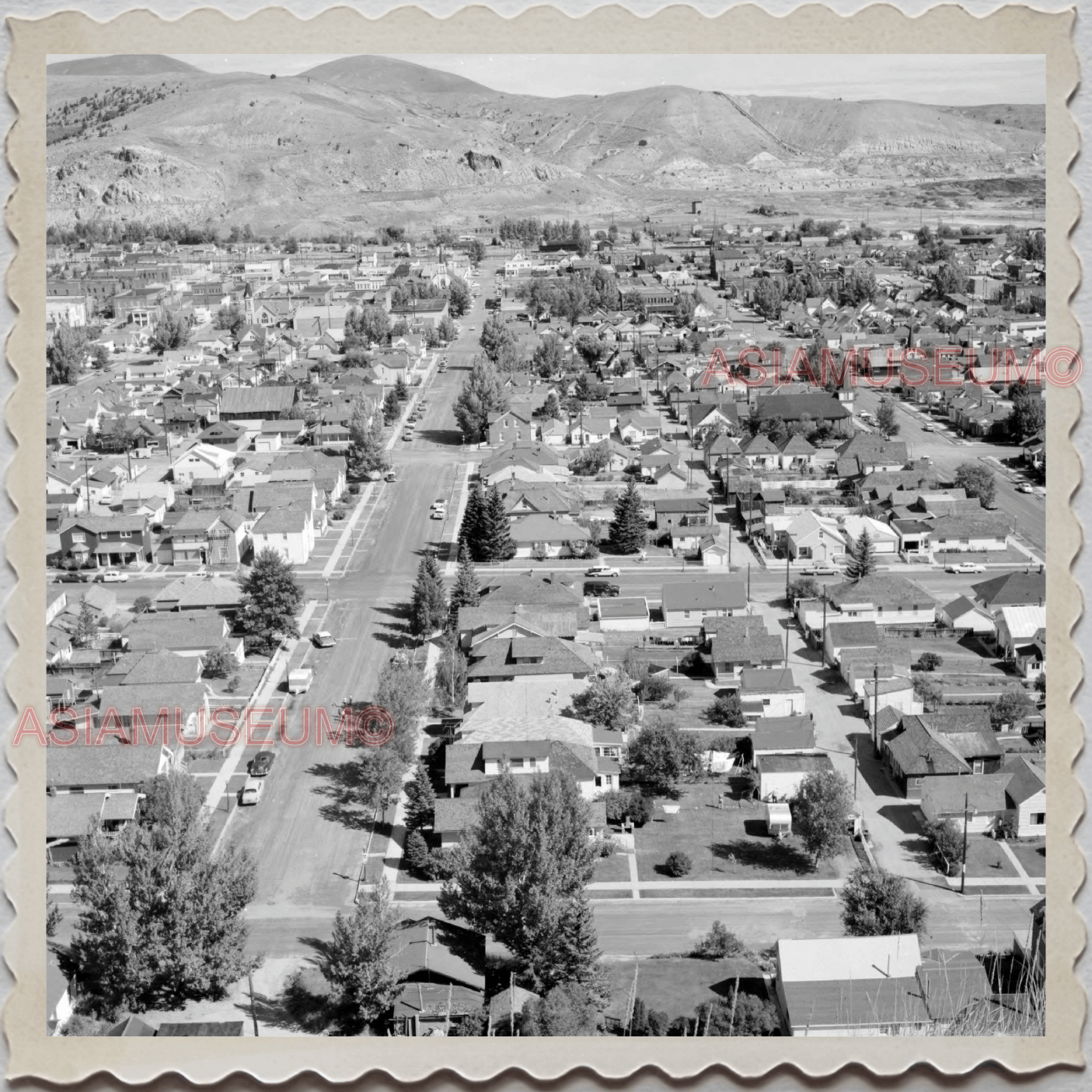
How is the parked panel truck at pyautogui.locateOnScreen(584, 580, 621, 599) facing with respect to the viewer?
to the viewer's right

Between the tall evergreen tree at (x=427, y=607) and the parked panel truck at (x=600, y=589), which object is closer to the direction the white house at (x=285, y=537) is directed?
the tall evergreen tree

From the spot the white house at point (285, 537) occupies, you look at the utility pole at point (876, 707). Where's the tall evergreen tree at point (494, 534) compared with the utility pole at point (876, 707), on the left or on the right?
left

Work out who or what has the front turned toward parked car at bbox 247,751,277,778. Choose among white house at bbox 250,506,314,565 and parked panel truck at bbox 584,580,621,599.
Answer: the white house

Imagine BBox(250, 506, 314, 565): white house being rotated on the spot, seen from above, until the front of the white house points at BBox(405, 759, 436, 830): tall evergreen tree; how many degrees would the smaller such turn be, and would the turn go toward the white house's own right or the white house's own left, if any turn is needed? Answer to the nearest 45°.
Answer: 0° — it already faces it

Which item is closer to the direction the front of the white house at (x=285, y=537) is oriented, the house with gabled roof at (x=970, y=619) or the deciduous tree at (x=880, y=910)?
the deciduous tree

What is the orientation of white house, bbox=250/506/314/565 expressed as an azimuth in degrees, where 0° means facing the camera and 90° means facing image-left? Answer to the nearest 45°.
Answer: approximately 0°

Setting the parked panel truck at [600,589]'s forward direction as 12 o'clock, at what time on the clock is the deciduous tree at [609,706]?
The deciduous tree is roughly at 3 o'clock from the parked panel truck.

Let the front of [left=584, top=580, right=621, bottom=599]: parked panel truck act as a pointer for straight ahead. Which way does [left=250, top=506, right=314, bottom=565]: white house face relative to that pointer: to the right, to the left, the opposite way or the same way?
to the right

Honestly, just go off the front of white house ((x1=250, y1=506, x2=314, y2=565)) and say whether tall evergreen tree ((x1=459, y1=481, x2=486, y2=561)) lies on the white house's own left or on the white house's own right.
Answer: on the white house's own left
